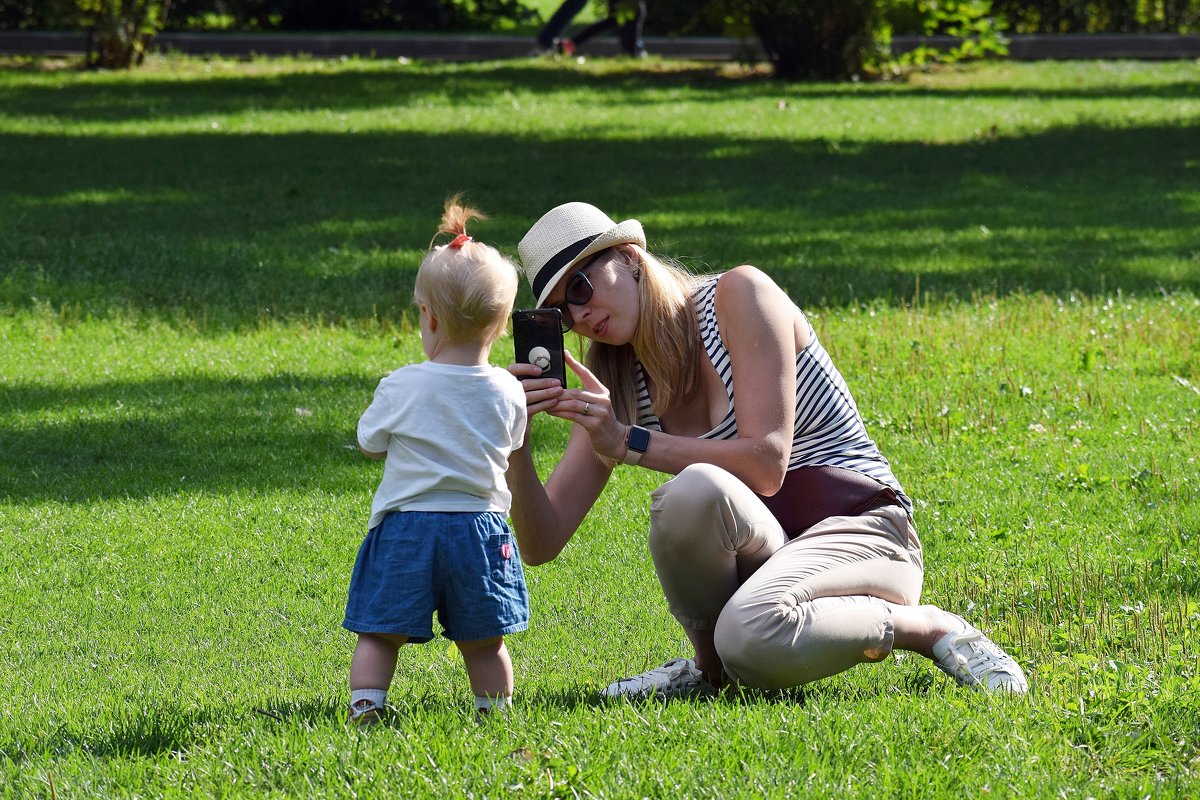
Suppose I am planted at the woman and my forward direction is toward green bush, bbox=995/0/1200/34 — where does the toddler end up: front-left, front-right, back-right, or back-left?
back-left

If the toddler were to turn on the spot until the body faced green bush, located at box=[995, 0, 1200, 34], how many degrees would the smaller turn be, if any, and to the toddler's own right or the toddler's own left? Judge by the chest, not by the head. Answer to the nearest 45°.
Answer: approximately 45° to the toddler's own right

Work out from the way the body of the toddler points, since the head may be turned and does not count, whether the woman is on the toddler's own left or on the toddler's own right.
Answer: on the toddler's own right

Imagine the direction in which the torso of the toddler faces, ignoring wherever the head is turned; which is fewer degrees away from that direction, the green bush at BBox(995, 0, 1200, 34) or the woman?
the green bush

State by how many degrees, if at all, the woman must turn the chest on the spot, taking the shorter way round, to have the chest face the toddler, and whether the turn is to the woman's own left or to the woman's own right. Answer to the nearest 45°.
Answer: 0° — they already face them

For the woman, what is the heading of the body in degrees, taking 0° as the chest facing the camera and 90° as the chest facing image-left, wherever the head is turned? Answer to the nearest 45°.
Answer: approximately 45°

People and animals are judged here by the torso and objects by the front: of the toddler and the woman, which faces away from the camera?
the toddler

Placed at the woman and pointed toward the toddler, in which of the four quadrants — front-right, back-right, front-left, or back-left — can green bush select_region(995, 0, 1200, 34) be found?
back-right

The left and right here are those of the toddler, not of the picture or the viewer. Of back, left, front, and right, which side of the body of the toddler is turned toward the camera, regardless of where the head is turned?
back

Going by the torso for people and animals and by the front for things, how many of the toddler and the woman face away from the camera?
1

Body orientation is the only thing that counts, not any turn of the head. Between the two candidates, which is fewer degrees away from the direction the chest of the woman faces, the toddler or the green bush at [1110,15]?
the toddler
